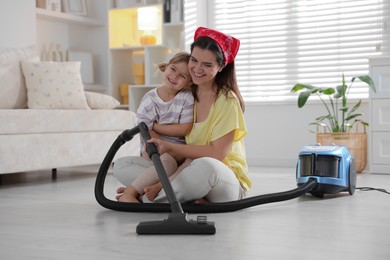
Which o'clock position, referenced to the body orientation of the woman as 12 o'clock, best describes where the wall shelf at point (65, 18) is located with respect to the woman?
The wall shelf is roughly at 4 o'clock from the woman.

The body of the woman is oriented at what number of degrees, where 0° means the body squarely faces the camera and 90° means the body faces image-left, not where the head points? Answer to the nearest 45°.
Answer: approximately 45°

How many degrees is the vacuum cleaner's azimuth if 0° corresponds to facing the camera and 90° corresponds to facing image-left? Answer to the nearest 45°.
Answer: approximately 45°

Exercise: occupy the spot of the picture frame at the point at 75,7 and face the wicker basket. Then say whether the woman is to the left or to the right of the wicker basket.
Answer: right

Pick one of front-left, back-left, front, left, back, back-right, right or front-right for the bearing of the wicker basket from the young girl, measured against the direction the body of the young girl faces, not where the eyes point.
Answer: back-left

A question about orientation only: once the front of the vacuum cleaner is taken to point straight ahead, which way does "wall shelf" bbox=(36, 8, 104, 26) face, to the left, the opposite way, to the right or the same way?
to the left

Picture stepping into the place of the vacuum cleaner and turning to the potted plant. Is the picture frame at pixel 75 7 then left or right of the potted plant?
left

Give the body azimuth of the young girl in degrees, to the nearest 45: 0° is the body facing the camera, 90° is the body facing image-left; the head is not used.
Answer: approximately 0°

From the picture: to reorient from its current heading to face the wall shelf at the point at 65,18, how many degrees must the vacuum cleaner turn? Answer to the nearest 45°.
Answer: approximately 90° to its right

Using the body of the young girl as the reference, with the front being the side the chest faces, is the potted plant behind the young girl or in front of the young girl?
behind

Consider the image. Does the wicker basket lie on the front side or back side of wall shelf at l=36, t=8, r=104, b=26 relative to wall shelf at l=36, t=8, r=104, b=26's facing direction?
on the front side

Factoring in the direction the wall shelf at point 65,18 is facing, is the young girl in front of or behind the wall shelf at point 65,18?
in front

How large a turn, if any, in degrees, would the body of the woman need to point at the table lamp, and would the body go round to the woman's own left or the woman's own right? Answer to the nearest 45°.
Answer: approximately 135° to the woman's own right
